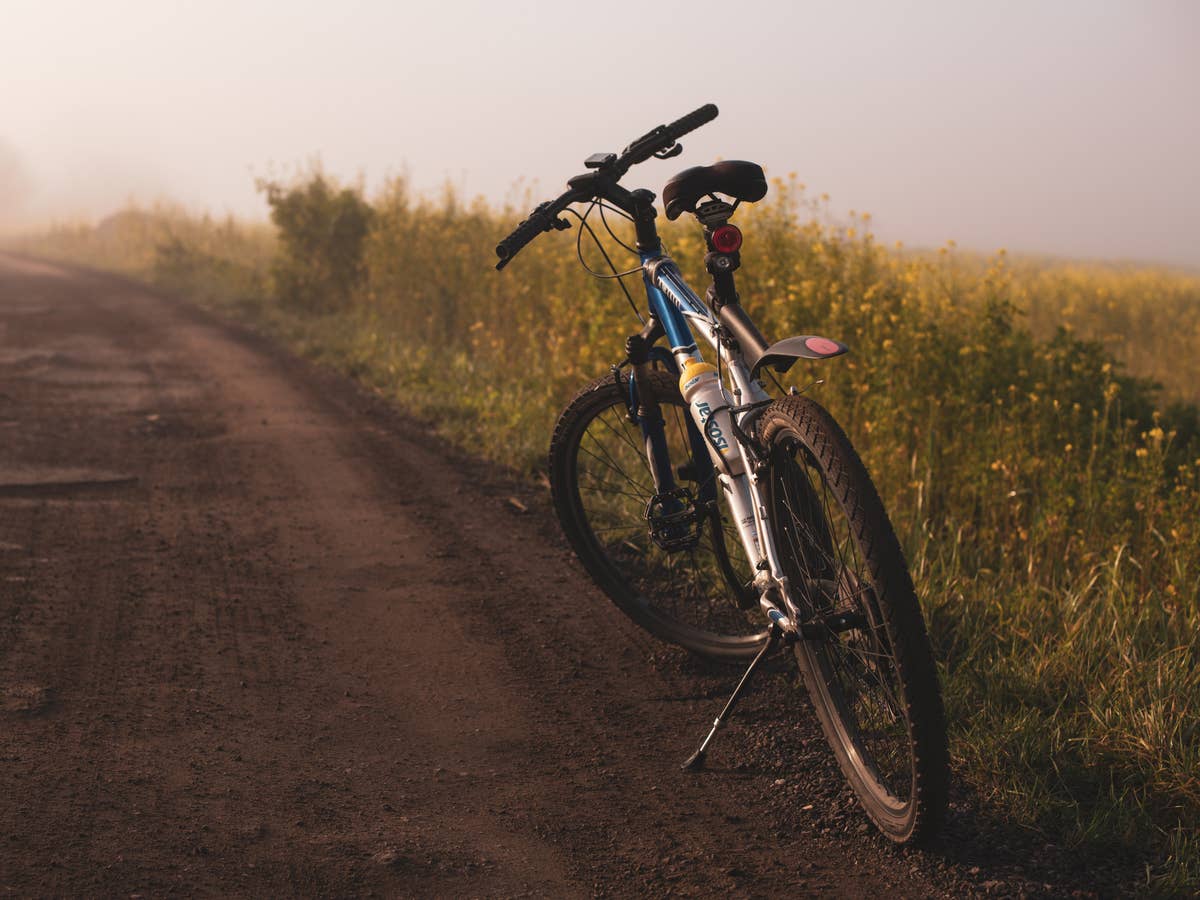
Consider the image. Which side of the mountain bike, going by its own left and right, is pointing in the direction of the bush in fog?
front

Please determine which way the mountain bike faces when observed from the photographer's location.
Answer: facing away from the viewer and to the left of the viewer
